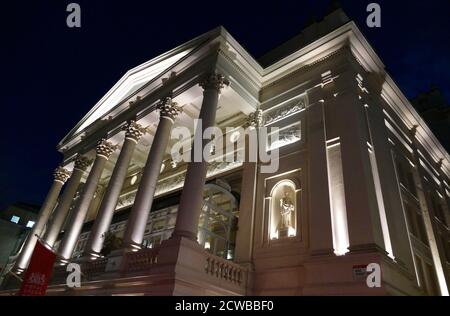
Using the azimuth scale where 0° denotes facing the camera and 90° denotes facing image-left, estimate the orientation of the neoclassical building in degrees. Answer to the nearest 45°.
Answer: approximately 45°
